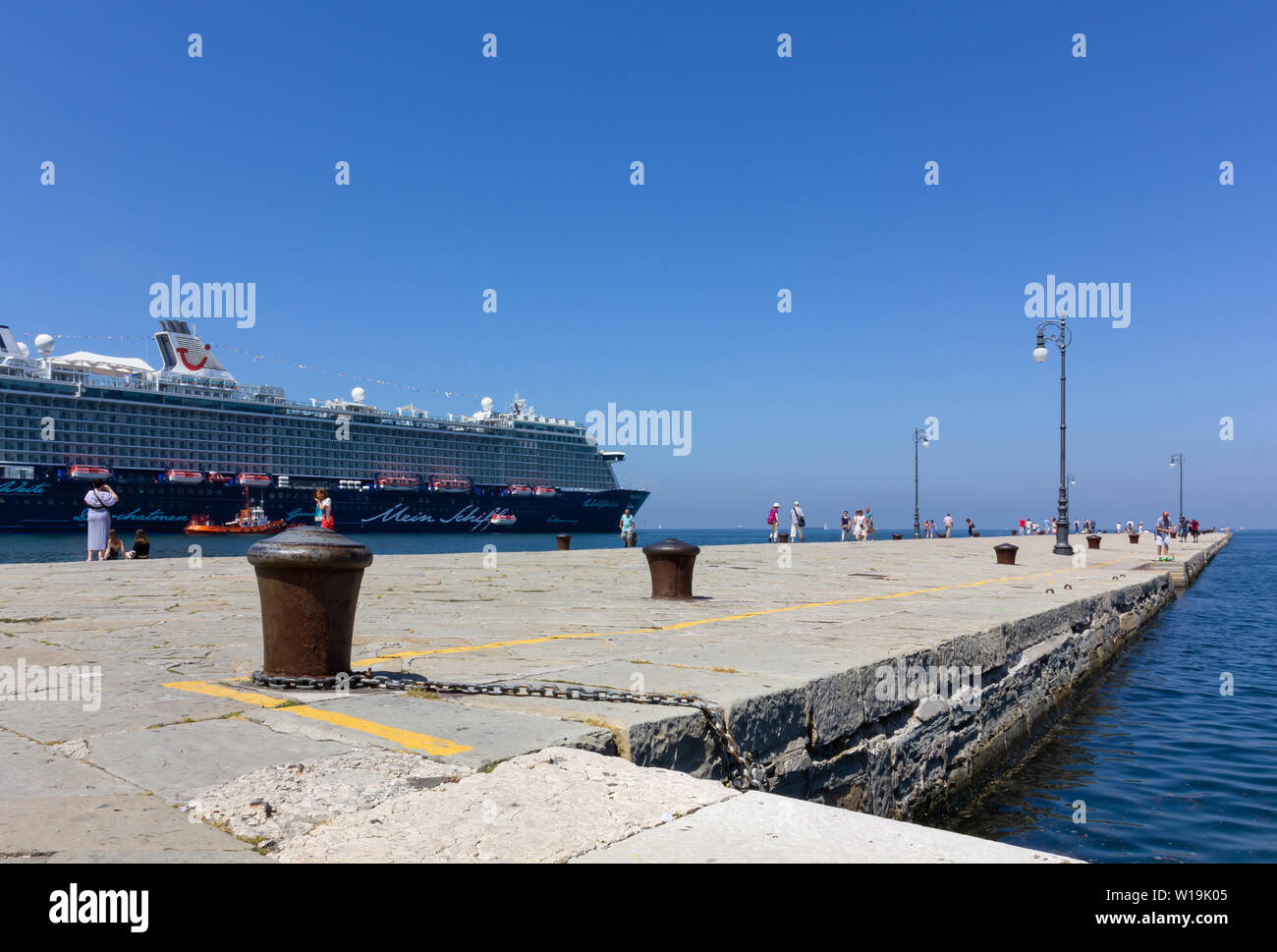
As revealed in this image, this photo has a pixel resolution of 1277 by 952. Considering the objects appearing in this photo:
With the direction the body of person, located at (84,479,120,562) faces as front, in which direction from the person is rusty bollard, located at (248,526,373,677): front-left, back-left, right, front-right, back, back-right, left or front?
back

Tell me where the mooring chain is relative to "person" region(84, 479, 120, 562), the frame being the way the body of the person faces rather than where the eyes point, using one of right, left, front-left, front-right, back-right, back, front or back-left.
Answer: back

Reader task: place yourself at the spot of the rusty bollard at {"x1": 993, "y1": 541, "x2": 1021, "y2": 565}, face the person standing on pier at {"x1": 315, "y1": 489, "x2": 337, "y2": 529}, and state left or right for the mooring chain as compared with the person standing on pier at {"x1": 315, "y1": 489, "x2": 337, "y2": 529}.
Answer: left

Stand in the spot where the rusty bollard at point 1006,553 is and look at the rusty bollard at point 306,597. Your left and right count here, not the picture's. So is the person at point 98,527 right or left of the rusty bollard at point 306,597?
right

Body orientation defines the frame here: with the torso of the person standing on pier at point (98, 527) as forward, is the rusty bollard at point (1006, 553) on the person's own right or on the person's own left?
on the person's own right

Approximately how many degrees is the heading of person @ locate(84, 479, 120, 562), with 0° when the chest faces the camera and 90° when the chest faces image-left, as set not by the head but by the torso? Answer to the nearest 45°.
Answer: approximately 180°
